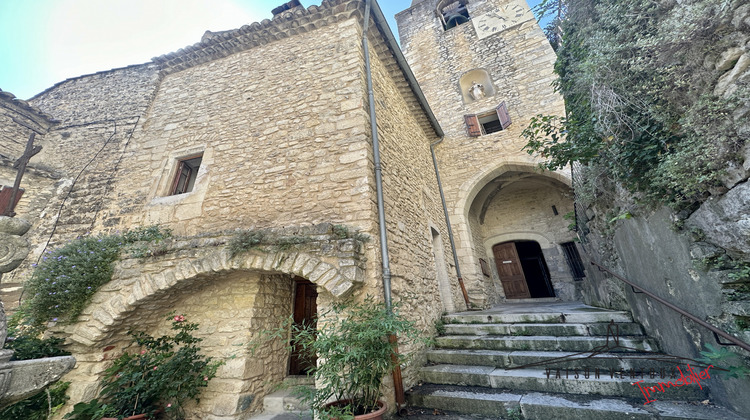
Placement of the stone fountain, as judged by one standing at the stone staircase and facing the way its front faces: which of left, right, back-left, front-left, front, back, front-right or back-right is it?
front-right

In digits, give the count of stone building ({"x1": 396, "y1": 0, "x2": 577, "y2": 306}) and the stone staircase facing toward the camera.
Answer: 2

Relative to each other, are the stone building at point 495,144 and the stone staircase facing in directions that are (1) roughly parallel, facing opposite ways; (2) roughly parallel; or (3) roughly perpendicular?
roughly parallel

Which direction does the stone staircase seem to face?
toward the camera

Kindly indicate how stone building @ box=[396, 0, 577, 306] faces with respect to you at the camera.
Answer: facing the viewer

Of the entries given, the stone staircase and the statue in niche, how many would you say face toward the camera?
2

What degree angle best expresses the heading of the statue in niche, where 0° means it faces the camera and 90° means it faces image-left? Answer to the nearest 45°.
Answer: approximately 0°

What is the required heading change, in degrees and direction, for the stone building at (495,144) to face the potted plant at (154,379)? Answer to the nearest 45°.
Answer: approximately 45° to its right

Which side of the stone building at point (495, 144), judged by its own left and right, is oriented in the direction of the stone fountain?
front
